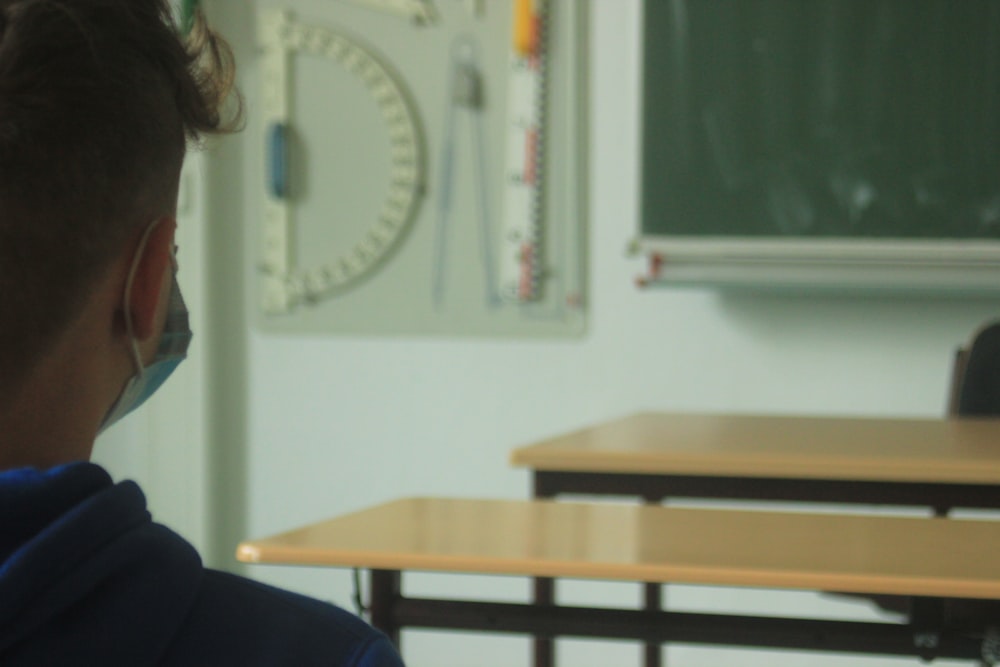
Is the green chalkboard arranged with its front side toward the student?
yes

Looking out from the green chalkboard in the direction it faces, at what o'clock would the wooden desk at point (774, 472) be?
The wooden desk is roughly at 12 o'clock from the green chalkboard.

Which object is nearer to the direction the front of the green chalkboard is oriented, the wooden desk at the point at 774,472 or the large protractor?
the wooden desk

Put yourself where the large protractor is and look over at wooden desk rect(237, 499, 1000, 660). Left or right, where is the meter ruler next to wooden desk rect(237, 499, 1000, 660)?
left

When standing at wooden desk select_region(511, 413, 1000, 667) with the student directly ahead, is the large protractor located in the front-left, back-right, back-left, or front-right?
back-right

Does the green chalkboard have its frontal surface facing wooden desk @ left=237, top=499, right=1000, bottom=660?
yes

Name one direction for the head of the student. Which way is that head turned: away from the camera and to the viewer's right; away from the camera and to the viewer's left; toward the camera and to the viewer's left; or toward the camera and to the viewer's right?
away from the camera and to the viewer's right

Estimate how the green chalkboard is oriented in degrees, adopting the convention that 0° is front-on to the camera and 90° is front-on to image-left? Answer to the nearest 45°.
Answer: approximately 0°

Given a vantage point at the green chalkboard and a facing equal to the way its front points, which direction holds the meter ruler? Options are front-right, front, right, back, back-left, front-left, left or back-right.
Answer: right

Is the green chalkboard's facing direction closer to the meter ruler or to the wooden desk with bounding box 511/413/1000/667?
the wooden desk
